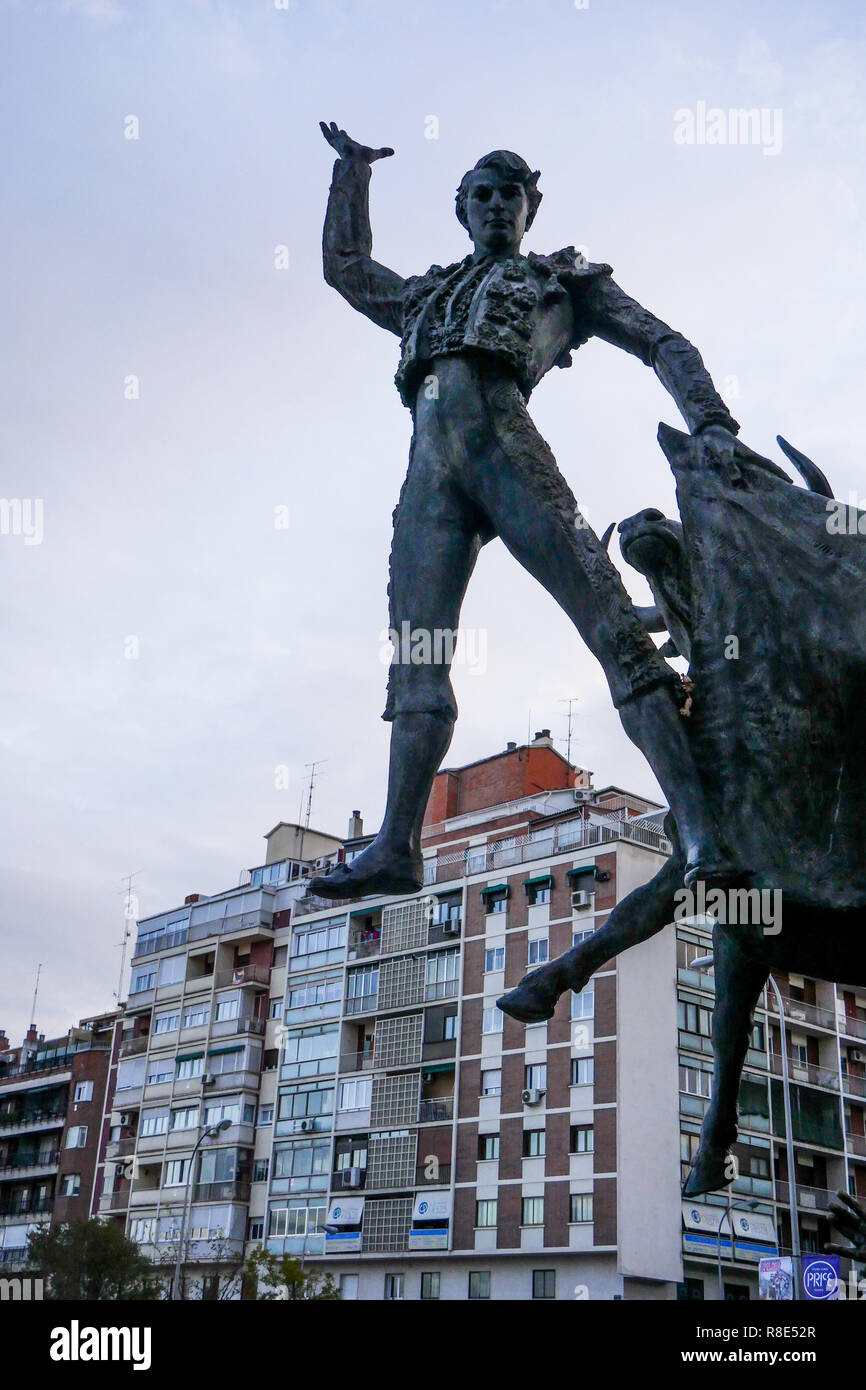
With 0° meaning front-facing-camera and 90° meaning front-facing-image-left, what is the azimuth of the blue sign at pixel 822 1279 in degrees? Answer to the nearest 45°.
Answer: approximately 0°

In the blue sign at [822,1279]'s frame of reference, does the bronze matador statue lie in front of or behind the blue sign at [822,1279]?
in front
